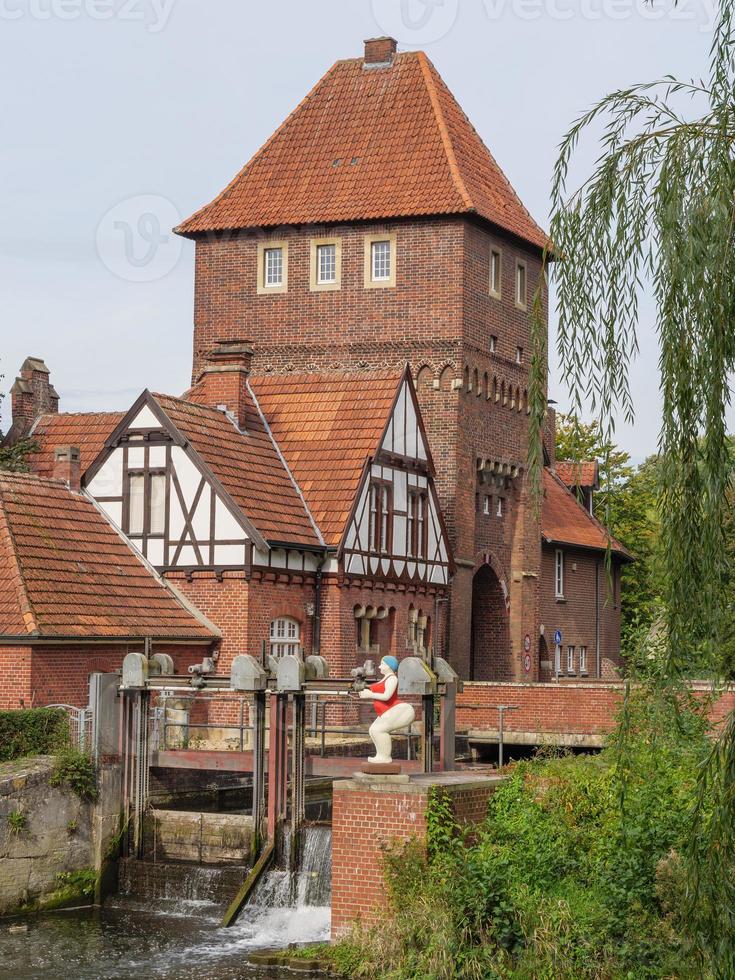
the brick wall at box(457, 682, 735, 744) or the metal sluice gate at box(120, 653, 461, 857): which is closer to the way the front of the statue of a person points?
the metal sluice gate

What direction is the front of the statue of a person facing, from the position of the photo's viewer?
facing to the left of the viewer

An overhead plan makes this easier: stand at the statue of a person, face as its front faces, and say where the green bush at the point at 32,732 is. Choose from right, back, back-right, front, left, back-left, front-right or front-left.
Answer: front-right

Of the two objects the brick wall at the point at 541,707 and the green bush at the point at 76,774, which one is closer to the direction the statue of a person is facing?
the green bush

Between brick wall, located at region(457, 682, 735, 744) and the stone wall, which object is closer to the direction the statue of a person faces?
the stone wall

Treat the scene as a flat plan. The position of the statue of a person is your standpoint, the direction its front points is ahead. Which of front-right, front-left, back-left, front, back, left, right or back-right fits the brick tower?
right

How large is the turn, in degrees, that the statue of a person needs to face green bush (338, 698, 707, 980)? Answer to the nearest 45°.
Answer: approximately 135° to its left

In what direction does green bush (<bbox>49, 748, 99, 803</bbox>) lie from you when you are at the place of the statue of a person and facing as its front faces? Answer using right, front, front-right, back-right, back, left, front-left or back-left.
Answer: front-right
